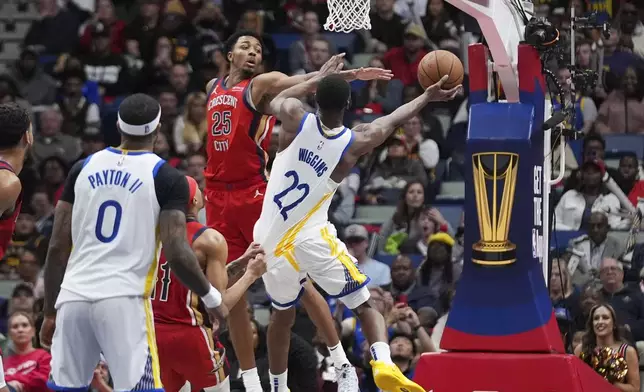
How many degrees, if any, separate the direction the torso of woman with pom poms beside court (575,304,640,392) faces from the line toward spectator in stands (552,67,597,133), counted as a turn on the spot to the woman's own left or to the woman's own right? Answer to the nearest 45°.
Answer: approximately 135° to the woman's own right

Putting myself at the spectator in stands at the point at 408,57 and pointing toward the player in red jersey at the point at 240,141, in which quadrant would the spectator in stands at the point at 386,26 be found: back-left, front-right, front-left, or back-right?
back-right

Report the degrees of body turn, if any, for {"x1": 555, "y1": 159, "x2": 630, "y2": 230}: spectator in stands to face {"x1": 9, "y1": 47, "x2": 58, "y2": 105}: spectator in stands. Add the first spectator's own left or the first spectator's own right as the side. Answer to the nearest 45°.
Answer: approximately 90° to the first spectator's own right

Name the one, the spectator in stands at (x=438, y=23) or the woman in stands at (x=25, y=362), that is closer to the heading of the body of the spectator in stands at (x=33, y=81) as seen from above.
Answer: the woman in stands

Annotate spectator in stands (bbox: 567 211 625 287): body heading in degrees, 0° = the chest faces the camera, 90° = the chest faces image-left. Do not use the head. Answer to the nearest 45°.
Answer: approximately 0°

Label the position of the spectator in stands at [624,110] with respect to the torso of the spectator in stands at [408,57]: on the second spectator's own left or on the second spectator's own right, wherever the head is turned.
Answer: on the second spectator's own left

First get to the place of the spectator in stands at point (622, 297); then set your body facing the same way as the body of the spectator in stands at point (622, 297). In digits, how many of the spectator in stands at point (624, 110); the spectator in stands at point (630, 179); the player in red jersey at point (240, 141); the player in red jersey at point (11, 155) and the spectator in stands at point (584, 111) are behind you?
3

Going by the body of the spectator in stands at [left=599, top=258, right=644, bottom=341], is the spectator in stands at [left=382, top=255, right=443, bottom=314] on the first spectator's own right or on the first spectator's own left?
on the first spectator's own right
